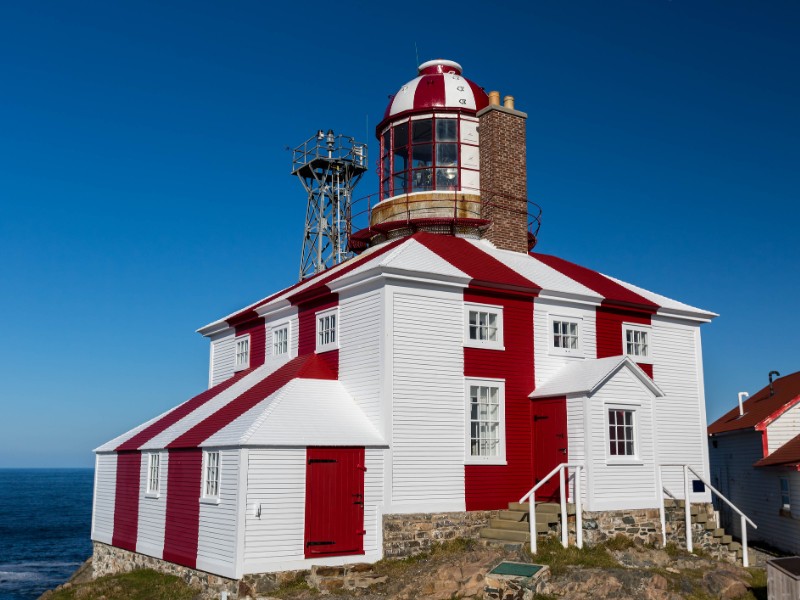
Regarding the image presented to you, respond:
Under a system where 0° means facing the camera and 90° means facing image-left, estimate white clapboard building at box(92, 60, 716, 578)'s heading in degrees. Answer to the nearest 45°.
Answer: approximately 315°

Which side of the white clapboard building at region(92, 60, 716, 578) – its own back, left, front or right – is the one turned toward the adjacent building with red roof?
left
